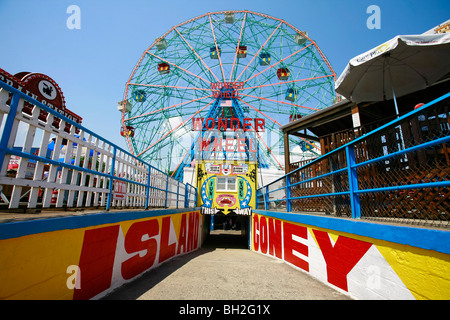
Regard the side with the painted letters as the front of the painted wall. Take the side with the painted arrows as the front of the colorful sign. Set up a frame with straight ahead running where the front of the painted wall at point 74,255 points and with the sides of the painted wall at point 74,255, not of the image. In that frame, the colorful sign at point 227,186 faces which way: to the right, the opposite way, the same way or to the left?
to the right

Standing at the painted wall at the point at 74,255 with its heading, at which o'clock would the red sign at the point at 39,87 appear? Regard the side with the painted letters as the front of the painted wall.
The red sign is roughly at 7 o'clock from the painted wall.

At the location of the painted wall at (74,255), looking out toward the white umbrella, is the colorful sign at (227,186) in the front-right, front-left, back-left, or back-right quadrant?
front-left

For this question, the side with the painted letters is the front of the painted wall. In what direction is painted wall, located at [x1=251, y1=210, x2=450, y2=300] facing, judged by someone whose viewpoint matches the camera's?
facing the viewer and to the left of the viewer

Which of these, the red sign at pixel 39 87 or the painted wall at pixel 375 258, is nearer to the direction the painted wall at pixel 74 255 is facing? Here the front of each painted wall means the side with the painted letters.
the painted wall

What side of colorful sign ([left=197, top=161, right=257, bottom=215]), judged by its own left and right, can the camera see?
front

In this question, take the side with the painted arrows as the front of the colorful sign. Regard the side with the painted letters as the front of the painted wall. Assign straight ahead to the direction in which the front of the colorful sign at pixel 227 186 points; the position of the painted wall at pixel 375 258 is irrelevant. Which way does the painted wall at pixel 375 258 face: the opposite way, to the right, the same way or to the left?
to the right

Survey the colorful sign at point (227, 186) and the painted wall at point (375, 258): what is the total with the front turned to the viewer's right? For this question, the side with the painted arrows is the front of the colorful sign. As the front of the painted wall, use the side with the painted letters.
0

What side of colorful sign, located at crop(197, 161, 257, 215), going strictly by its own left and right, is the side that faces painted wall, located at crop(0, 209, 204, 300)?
front

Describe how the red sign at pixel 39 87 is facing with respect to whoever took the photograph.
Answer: facing the viewer and to the right of the viewer

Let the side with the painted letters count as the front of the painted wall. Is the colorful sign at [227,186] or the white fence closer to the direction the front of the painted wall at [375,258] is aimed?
the white fence

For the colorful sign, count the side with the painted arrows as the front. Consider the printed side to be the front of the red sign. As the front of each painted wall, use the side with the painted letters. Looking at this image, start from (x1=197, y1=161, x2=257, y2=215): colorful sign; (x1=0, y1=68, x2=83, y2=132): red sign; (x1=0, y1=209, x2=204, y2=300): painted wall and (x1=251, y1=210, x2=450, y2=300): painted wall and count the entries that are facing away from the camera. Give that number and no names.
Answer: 0

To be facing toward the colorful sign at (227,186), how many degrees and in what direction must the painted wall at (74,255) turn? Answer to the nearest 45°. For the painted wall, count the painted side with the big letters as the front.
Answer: approximately 90° to its left
